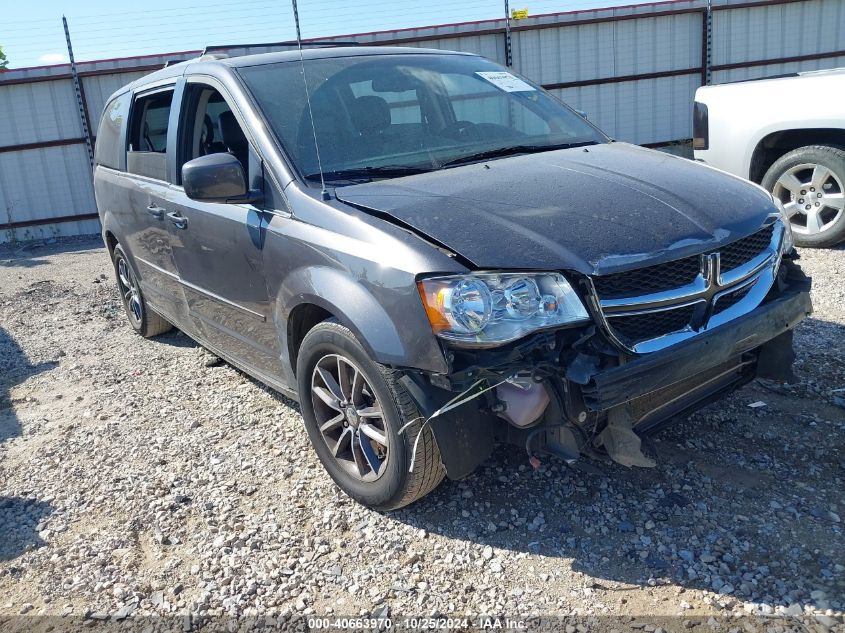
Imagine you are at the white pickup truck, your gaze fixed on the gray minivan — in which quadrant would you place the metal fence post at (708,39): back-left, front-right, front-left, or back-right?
back-right

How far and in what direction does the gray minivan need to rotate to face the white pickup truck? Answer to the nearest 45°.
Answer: approximately 90° to its left

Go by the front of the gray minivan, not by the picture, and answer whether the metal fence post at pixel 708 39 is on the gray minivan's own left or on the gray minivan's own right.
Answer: on the gray minivan's own left

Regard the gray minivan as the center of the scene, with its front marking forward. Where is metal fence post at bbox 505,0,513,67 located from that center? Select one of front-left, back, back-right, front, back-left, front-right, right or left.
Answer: back-left

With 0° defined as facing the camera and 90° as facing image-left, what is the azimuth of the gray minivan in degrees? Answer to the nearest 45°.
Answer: approximately 315°

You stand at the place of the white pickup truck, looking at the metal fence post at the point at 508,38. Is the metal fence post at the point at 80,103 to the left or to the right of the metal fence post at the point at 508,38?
left

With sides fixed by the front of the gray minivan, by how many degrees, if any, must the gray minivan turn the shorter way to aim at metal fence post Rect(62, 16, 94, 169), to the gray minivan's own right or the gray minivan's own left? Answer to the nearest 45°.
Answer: approximately 180°
